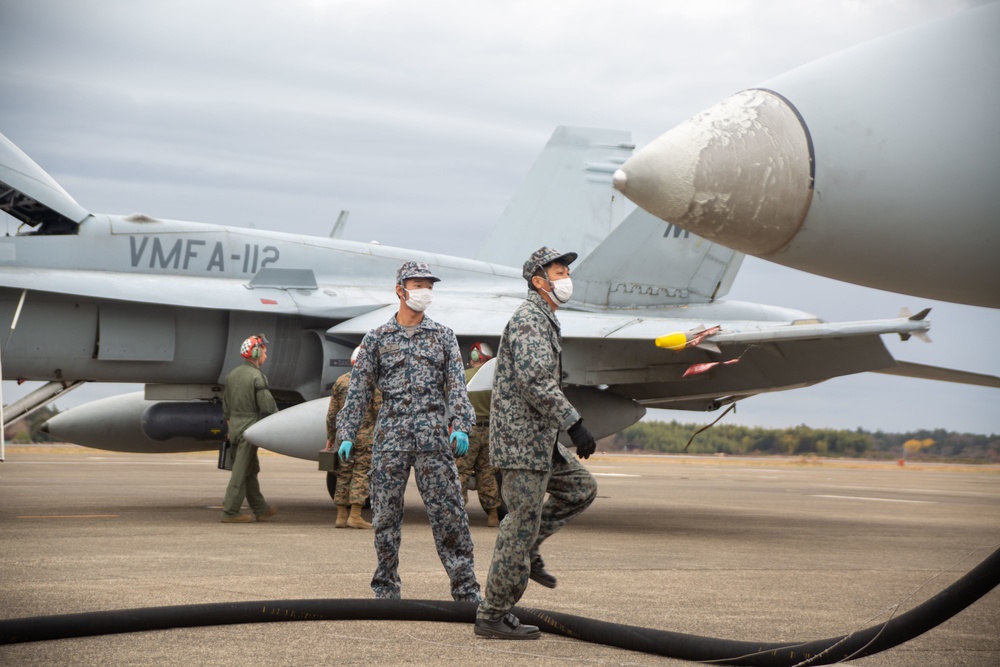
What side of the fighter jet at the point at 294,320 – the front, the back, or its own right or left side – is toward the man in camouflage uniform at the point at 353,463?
left

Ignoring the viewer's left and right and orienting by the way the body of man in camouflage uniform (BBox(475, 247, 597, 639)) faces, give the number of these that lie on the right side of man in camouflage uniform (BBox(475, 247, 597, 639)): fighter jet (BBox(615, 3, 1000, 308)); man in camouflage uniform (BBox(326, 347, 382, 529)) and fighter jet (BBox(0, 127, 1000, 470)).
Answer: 1

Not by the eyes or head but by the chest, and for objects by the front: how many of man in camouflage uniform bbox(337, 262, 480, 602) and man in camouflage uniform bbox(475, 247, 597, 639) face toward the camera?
1

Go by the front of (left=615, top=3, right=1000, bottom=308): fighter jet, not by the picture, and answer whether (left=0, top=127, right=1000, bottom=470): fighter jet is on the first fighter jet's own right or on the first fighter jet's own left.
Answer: on the first fighter jet's own right

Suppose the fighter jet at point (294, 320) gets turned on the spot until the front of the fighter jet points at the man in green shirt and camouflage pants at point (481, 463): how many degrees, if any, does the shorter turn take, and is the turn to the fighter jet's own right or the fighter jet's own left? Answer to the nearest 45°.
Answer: approximately 90° to the fighter jet's own left

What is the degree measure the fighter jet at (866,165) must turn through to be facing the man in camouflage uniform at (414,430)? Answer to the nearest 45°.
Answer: approximately 90° to its right

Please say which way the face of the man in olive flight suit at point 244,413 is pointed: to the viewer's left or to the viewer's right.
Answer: to the viewer's right

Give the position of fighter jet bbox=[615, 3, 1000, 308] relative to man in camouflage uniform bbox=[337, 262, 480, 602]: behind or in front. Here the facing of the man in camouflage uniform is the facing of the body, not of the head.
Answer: in front

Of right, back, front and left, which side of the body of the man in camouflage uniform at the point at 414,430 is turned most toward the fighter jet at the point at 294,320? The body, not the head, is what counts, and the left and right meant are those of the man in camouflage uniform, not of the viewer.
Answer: back
